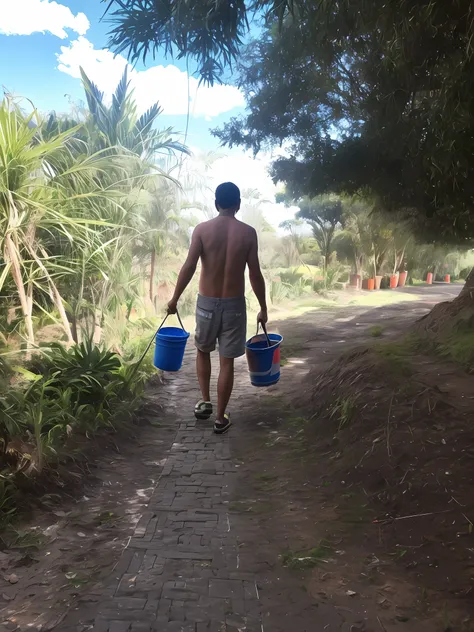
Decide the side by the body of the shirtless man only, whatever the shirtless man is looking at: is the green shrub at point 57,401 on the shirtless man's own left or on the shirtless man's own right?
on the shirtless man's own left

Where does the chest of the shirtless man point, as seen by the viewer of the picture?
away from the camera

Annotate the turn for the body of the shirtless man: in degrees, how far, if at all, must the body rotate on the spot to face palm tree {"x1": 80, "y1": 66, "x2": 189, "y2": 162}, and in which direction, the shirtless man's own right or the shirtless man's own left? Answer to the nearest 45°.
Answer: approximately 45° to the shirtless man's own left

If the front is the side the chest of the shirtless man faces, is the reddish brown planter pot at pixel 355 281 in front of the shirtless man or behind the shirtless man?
in front

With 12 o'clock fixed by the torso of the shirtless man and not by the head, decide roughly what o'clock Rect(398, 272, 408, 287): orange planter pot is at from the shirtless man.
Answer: The orange planter pot is roughly at 1 o'clock from the shirtless man.

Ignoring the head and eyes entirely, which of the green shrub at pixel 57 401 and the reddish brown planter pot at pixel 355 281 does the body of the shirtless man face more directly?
the reddish brown planter pot

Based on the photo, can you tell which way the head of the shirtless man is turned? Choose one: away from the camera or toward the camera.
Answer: away from the camera
